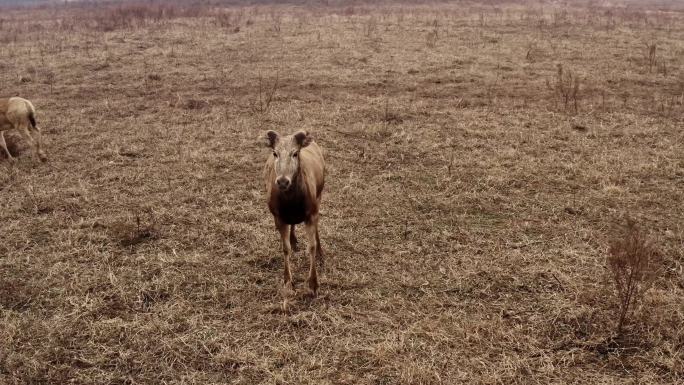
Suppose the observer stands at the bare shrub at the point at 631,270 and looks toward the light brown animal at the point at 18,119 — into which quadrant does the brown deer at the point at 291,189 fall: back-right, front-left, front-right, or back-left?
front-left

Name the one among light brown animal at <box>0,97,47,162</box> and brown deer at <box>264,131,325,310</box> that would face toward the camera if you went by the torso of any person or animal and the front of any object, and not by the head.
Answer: the brown deer

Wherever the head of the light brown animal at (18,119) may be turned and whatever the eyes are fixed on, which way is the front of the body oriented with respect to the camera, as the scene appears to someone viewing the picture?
to the viewer's left

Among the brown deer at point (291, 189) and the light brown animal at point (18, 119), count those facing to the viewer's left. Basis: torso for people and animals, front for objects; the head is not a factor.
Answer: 1

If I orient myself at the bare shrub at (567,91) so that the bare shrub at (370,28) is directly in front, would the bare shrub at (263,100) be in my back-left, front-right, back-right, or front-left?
front-left

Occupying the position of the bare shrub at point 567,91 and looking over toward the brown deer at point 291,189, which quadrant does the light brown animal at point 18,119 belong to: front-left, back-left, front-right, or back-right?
front-right

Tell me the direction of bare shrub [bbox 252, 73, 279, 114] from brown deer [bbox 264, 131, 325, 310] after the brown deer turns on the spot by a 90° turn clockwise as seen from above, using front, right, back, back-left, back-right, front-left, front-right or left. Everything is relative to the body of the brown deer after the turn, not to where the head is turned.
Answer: right

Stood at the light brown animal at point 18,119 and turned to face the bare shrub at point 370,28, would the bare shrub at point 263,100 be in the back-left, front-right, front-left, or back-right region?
front-right

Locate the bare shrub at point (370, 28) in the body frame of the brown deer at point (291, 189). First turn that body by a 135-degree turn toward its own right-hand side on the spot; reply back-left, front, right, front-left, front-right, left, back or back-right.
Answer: front-right

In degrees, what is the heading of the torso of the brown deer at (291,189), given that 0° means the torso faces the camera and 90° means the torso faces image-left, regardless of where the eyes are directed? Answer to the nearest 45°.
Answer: approximately 0°

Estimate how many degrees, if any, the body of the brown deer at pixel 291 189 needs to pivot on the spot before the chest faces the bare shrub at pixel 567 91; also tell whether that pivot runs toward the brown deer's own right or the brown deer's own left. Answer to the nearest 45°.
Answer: approximately 135° to the brown deer's own left

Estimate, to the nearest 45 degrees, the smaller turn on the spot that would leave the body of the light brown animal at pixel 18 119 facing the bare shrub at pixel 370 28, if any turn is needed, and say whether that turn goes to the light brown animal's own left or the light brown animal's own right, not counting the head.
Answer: approximately 135° to the light brown animal's own right

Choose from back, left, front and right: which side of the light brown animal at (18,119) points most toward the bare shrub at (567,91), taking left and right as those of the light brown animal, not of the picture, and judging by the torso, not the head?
back
